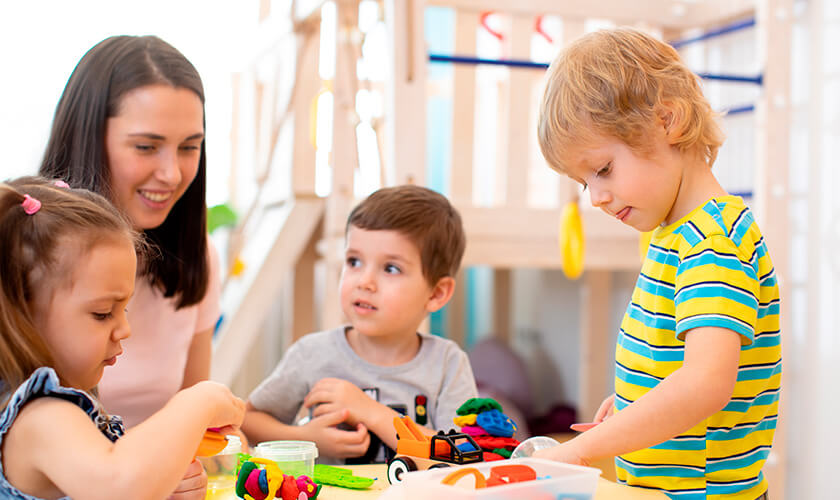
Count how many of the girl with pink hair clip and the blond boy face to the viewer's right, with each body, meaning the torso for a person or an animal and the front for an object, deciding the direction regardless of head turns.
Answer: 1

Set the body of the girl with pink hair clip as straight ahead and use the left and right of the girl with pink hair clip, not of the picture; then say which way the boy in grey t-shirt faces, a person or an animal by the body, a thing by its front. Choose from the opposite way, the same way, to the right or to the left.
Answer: to the right

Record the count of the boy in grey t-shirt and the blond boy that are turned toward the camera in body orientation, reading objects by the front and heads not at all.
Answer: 1

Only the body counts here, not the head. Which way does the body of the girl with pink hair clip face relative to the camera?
to the viewer's right

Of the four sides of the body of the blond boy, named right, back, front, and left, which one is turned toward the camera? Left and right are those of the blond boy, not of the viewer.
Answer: left

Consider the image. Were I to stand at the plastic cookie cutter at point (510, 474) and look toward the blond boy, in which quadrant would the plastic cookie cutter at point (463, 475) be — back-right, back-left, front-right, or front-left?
back-left

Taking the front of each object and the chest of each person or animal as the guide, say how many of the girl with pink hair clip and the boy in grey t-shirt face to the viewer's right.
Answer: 1

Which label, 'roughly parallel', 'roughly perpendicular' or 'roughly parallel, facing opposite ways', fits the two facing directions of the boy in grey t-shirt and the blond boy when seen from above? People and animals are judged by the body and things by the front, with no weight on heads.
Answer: roughly perpendicular
